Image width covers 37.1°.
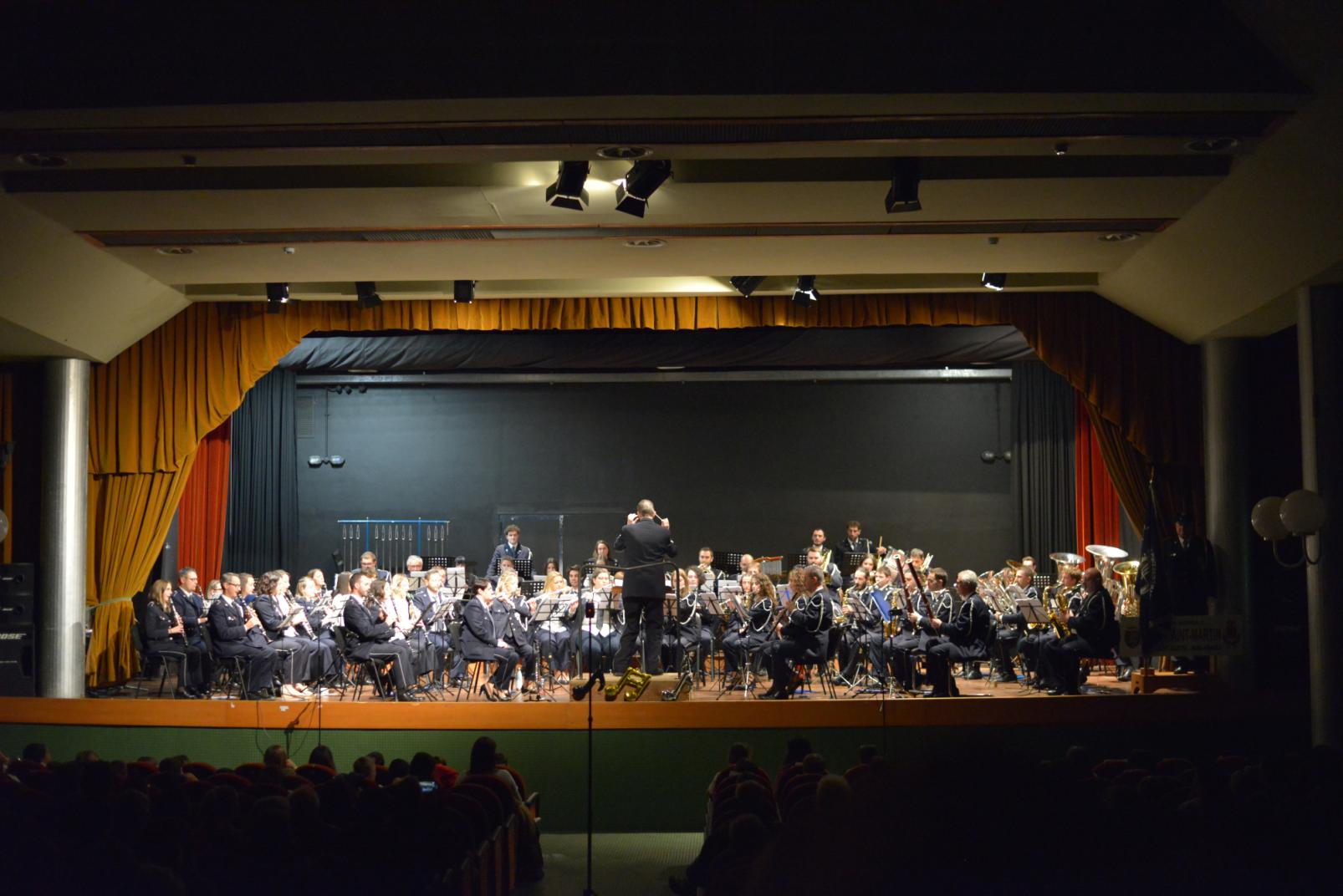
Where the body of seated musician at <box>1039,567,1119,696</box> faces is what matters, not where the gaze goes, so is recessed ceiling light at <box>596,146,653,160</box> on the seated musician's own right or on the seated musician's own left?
on the seated musician's own left

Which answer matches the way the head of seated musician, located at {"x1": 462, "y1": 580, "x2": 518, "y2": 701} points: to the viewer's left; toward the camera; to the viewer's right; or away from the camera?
to the viewer's right

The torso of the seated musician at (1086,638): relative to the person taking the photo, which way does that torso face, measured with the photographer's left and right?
facing to the left of the viewer

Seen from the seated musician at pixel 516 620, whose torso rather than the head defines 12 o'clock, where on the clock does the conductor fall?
The conductor is roughly at 11 o'clock from the seated musician.

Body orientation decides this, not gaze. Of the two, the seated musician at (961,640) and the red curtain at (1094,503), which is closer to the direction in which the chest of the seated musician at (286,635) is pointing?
the seated musician

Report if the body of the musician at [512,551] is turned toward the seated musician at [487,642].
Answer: yes

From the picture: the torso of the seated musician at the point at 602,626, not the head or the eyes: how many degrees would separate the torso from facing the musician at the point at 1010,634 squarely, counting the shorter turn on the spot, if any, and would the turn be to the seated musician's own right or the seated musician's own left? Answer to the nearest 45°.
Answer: approximately 90° to the seated musician's own left

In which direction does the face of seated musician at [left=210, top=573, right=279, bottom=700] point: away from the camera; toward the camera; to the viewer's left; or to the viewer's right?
to the viewer's right

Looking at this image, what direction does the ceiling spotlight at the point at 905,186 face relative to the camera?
away from the camera

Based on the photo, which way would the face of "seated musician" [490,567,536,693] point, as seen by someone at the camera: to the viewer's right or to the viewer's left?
to the viewer's right

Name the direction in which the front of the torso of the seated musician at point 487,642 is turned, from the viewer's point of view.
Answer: to the viewer's right
